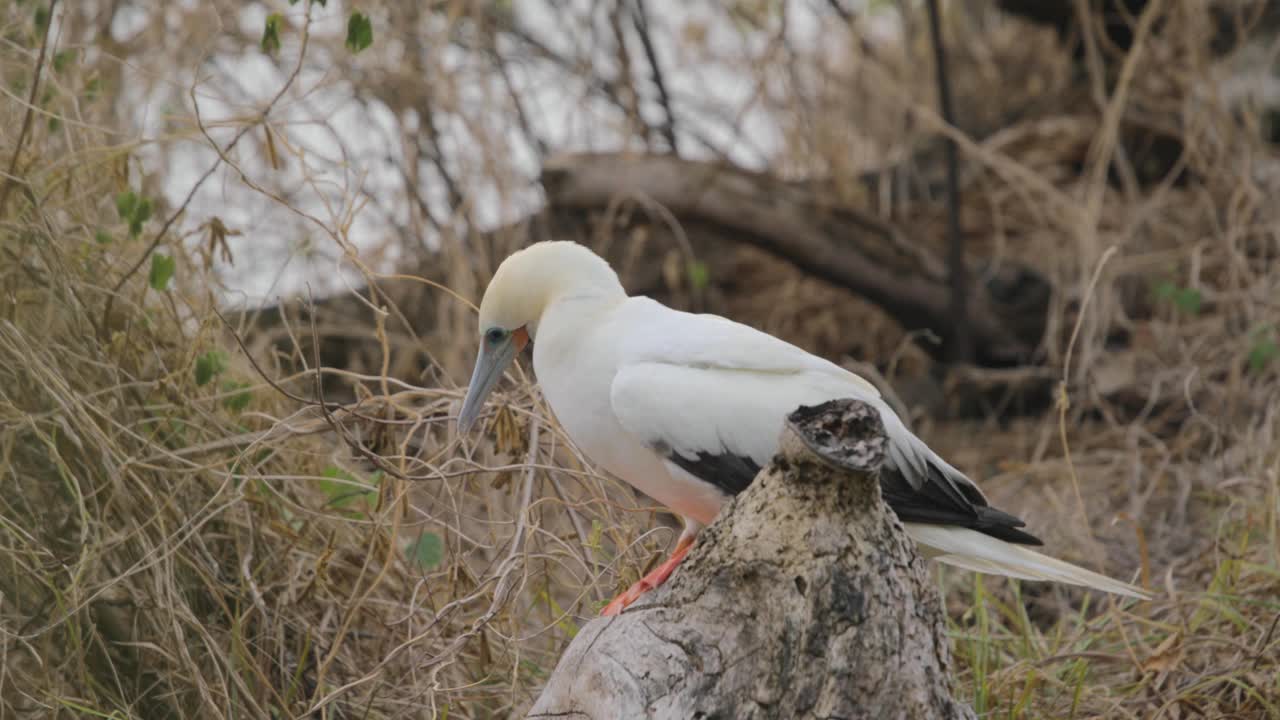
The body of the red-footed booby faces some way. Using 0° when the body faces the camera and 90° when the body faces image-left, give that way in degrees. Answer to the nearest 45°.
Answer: approximately 90°

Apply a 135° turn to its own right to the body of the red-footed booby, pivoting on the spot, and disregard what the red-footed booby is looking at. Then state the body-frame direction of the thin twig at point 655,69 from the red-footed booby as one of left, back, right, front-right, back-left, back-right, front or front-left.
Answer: front-left

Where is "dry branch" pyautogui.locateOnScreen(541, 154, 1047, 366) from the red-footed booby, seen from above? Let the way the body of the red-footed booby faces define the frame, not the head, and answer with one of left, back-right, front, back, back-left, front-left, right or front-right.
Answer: right
